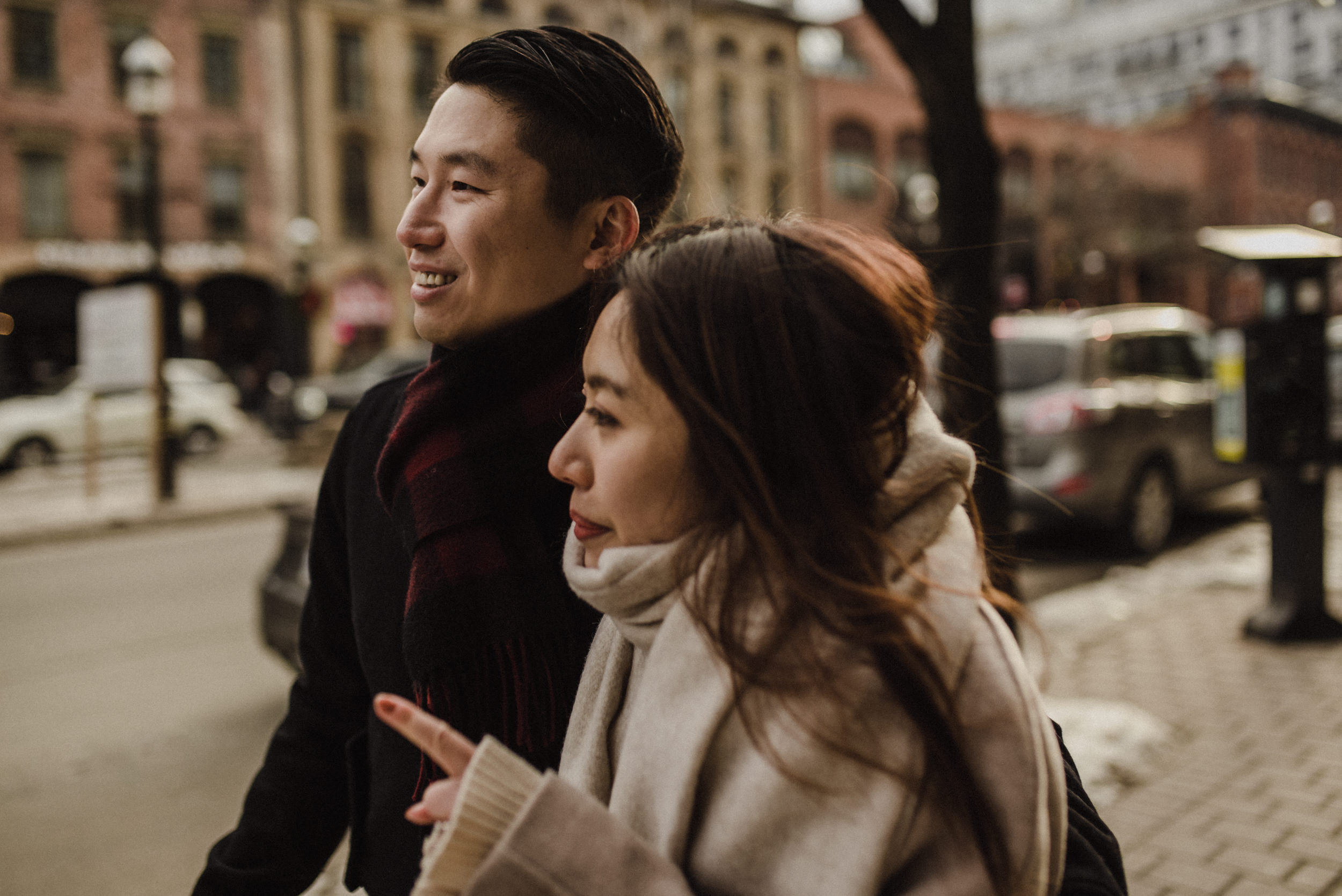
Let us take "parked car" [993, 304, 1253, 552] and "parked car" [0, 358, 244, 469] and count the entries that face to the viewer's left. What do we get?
1

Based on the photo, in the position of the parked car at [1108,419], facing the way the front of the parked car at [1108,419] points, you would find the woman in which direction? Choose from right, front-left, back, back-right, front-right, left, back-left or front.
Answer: back-right

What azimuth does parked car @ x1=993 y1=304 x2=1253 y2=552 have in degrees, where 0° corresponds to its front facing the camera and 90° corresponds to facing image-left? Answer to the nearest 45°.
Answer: approximately 225°

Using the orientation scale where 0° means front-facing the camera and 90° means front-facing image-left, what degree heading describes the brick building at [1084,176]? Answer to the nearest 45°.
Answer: approximately 45°

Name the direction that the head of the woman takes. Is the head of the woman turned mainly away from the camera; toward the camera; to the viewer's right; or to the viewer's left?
to the viewer's left

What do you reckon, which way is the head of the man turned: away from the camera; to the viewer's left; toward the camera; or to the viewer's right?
to the viewer's left

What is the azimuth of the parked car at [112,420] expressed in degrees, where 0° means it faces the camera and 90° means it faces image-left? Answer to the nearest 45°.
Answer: approximately 90°
